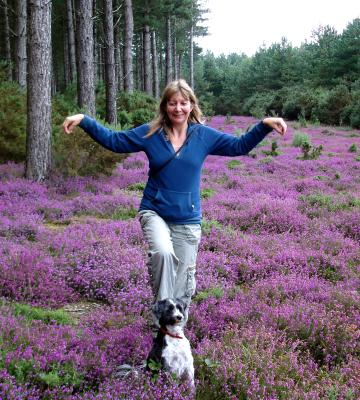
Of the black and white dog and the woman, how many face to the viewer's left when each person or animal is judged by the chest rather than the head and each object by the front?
0

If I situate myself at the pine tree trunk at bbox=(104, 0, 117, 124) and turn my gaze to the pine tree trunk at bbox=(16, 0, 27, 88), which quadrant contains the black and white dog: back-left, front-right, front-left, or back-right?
back-left

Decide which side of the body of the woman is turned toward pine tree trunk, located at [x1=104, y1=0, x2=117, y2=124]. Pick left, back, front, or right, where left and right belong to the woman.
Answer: back

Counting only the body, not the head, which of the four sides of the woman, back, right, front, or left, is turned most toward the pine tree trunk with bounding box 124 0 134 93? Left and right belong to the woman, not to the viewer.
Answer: back

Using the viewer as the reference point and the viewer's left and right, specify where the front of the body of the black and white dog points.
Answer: facing the viewer and to the right of the viewer

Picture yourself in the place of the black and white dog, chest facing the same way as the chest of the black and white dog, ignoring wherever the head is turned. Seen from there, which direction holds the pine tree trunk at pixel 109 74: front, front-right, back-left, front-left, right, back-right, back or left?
back-left

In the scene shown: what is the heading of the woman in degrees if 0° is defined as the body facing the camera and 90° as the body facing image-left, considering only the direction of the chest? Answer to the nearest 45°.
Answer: approximately 0°

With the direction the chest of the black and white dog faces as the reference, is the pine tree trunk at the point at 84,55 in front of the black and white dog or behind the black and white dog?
behind

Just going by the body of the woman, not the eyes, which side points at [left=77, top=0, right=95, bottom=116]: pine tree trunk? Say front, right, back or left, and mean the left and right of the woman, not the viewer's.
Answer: back

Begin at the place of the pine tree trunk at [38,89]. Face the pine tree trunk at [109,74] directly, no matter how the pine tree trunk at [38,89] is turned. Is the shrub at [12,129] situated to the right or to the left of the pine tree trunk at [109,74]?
left
